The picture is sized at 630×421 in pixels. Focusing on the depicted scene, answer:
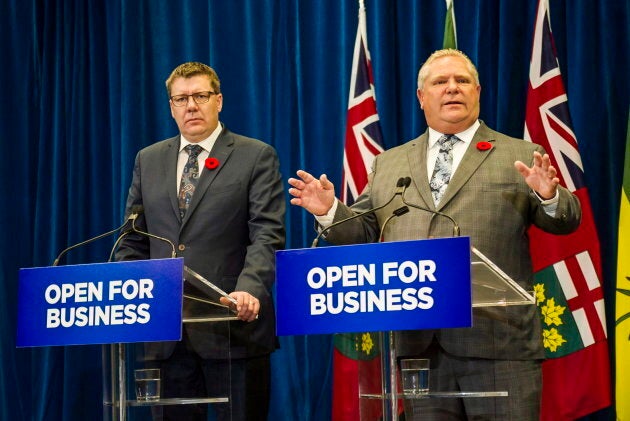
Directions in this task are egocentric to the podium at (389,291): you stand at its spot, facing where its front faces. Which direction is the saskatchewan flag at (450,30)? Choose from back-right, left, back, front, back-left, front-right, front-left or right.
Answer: back-right

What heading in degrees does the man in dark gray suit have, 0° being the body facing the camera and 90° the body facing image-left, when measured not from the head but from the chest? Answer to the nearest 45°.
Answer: approximately 45°

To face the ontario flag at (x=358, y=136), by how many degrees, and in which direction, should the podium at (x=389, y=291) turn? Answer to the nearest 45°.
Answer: approximately 135° to its right

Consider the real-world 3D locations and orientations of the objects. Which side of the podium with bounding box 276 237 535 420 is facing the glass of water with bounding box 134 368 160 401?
right

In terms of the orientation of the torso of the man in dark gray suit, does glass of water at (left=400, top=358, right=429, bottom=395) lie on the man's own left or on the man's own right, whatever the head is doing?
on the man's own left

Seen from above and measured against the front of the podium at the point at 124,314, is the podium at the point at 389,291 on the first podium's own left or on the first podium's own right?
on the first podium's own left

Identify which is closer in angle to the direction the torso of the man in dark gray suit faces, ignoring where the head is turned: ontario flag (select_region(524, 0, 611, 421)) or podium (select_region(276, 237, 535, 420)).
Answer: the podium
